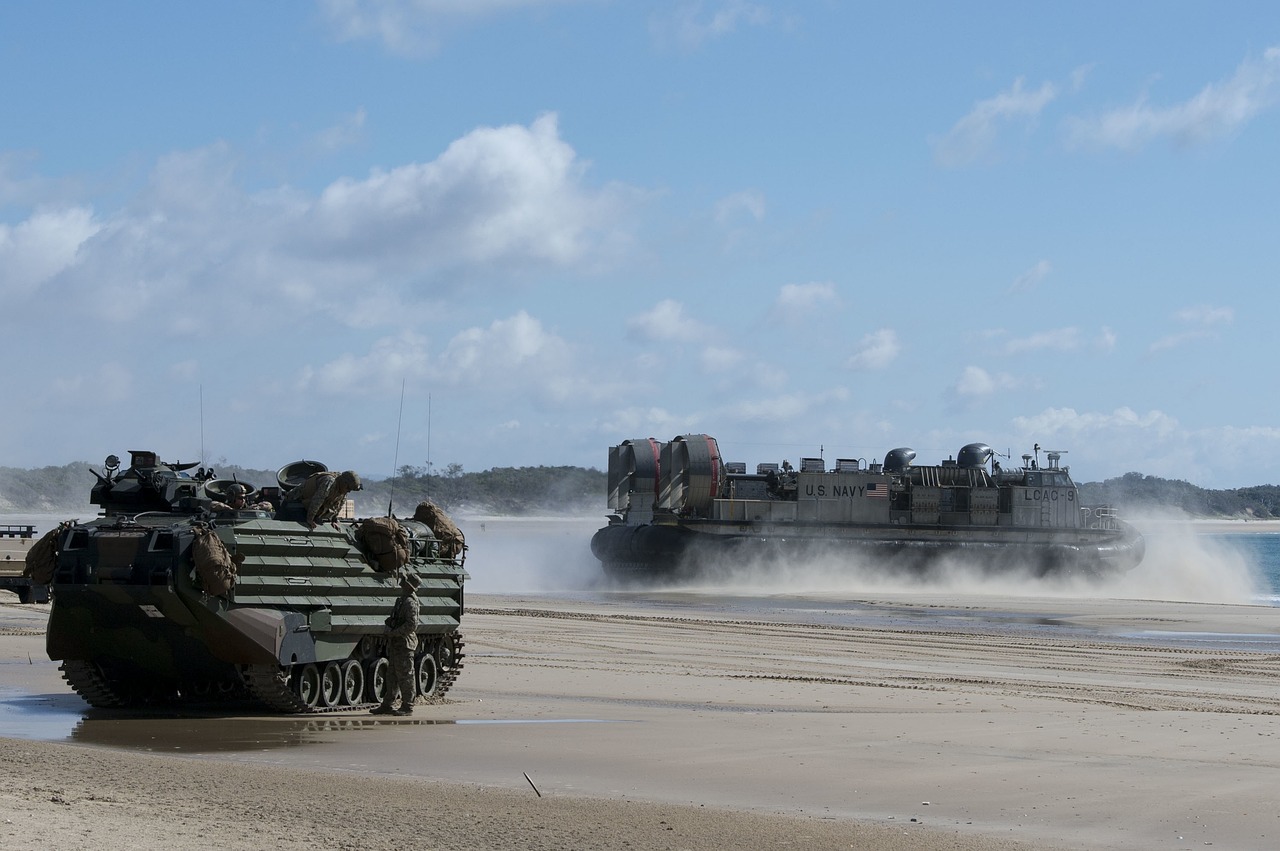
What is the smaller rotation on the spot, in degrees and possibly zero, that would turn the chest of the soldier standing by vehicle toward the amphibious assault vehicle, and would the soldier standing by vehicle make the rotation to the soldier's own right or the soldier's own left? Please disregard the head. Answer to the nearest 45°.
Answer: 0° — they already face it

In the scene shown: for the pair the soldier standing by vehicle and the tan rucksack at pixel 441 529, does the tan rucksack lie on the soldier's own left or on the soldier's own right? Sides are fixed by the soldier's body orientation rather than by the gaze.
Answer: on the soldier's own right

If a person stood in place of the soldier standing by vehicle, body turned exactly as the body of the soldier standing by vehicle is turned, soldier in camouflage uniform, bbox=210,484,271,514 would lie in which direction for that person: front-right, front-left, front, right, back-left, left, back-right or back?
front

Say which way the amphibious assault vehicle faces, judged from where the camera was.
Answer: facing the viewer and to the left of the viewer

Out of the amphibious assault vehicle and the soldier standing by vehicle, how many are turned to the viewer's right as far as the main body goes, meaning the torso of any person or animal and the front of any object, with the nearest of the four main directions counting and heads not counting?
0
